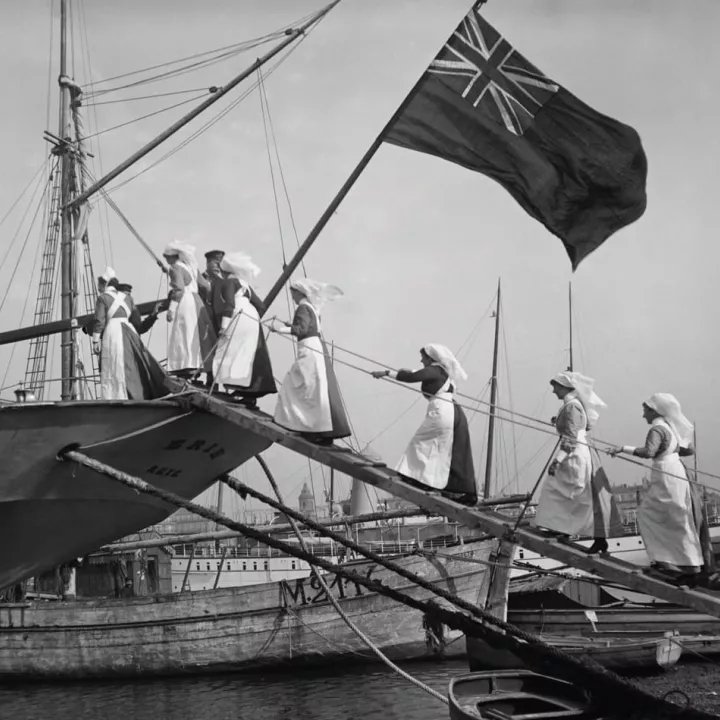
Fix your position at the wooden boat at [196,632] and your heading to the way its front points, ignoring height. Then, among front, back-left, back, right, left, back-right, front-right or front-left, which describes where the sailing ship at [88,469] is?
right

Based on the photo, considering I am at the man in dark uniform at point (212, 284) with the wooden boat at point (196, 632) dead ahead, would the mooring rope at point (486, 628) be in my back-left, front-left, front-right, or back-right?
back-right

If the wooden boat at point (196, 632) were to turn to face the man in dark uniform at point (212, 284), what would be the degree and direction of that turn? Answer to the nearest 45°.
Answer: approximately 90° to its right

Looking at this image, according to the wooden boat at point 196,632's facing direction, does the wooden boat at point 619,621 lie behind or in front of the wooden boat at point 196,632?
in front

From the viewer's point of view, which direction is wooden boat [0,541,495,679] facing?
to the viewer's right

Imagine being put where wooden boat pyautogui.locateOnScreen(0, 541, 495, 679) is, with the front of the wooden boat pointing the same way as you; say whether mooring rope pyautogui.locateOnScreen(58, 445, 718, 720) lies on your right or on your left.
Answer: on your right

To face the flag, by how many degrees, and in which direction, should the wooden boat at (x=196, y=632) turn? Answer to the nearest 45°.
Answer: approximately 90° to its right

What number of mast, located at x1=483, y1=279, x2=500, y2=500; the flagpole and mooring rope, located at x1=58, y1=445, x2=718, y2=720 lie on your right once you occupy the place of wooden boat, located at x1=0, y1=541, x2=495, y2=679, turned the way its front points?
2

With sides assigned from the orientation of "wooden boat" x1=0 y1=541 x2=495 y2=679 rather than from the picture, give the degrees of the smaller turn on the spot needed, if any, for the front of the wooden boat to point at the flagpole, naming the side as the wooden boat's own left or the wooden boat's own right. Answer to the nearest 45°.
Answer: approximately 90° to the wooden boat's own right
